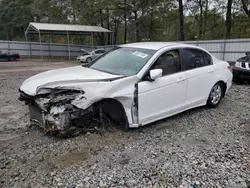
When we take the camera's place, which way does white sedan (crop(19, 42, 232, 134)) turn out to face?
facing the viewer and to the left of the viewer
